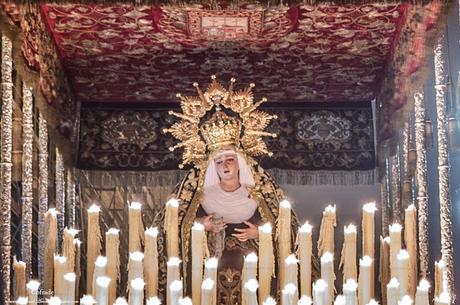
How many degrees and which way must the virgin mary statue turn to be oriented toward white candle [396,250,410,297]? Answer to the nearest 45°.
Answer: approximately 45° to its left

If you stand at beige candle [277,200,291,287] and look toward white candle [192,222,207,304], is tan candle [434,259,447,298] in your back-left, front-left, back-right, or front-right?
back-left

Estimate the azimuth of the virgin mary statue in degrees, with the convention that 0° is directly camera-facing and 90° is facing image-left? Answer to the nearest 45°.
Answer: approximately 0°

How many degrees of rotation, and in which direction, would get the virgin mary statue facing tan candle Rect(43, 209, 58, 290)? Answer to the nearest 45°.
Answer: approximately 90° to its right

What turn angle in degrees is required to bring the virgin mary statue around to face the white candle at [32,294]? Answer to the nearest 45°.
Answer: approximately 45° to its right

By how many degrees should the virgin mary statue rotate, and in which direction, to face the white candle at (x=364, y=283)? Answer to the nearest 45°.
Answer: approximately 45° to its left

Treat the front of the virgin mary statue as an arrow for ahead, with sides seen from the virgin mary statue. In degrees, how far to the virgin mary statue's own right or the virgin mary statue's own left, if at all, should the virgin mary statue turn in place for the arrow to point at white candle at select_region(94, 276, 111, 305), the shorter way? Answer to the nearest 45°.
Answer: approximately 45° to the virgin mary statue's own right

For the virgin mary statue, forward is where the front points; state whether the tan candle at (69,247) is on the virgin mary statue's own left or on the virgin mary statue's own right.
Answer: on the virgin mary statue's own right
